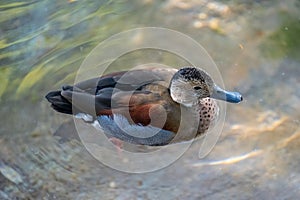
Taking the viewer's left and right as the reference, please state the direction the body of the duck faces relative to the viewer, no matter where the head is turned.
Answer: facing to the right of the viewer
